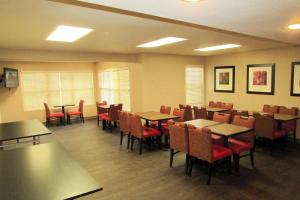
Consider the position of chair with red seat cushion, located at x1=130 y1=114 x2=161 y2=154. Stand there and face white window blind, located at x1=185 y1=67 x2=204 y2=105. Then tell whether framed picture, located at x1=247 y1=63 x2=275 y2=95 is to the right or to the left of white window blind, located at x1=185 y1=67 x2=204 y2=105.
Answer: right

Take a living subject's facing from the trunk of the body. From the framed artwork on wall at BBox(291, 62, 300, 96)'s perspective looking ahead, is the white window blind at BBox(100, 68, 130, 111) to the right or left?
on its right

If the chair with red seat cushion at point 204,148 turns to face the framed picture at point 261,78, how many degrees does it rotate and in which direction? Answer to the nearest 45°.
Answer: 0° — it already faces it

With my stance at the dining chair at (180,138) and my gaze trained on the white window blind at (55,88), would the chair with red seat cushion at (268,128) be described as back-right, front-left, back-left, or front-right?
back-right

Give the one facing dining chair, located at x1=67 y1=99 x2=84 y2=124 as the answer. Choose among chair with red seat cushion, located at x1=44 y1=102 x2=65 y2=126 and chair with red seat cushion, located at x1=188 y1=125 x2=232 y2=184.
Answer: chair with red seat cushion, located at x1=44 y1=102 x2=65 y2=126

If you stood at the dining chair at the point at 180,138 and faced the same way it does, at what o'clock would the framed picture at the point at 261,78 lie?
The framed picture is roughly at 12 o'clock from the dining chair.

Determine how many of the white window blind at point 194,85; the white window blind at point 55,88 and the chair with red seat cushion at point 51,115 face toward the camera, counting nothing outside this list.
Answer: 2

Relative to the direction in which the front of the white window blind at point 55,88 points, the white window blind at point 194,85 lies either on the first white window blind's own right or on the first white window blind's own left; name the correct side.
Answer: on the first white window blind's own left

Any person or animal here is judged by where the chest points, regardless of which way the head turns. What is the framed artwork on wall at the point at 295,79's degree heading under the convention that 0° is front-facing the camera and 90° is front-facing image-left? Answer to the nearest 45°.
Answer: approximately 0°

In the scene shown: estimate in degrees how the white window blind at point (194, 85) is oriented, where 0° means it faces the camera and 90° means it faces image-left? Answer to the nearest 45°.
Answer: approximately 0°
